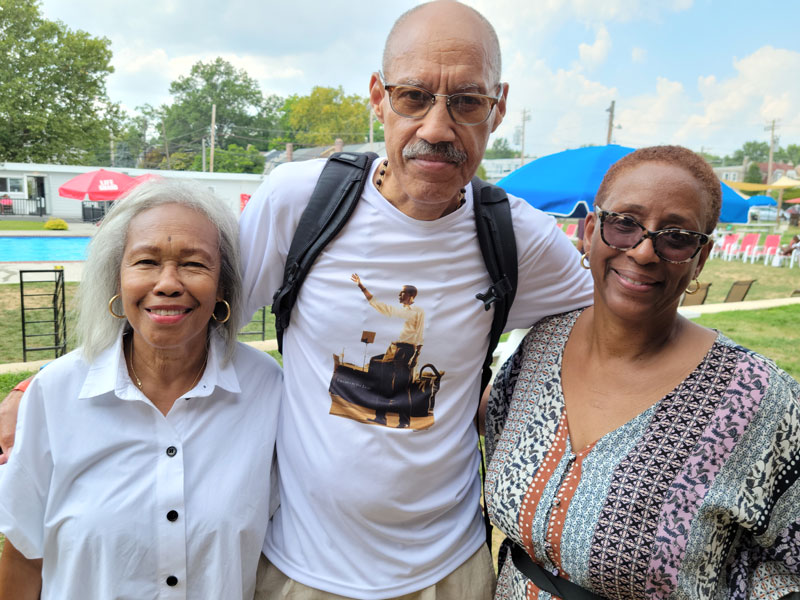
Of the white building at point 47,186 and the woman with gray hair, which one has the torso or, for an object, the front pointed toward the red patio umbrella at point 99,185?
the white building

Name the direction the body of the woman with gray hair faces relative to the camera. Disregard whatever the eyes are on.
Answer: toward the camera

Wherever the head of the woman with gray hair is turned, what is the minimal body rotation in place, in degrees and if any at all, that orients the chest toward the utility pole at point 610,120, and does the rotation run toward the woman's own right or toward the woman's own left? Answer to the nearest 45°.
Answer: approximately 135° to the woman's own left

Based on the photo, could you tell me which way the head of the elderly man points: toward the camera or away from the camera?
toward the camera

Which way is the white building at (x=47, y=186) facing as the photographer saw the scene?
facing the viewer

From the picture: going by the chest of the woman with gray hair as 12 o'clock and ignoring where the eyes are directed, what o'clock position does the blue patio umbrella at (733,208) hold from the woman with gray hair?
The blue patio umbrella is roughly at 8 o'clock from the woman with gray hair.

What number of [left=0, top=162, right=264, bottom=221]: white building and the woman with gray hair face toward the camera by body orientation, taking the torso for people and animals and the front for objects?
2

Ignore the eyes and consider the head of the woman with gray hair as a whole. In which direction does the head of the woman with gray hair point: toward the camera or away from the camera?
toward the camera

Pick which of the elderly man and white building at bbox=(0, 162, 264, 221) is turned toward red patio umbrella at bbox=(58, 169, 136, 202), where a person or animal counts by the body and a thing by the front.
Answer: the white building

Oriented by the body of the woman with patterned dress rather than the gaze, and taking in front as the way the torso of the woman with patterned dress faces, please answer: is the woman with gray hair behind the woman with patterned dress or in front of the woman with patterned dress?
in front

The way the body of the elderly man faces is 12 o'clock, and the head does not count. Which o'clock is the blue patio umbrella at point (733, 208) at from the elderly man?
The blue patio umbrella is roughly at 7 o'clock from the elderly man.

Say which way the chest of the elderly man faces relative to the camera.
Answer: toward the camera

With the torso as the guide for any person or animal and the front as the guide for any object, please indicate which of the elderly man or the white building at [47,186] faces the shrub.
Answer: the white building

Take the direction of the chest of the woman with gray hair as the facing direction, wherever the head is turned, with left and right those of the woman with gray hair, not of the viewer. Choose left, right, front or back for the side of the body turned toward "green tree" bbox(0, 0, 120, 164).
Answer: back

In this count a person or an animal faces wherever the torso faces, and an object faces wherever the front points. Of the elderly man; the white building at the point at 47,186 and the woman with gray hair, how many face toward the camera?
3

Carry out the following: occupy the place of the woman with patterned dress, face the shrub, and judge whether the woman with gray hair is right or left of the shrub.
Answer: left

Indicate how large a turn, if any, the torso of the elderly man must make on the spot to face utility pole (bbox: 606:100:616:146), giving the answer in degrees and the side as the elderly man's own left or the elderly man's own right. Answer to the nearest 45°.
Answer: approximately 180°
